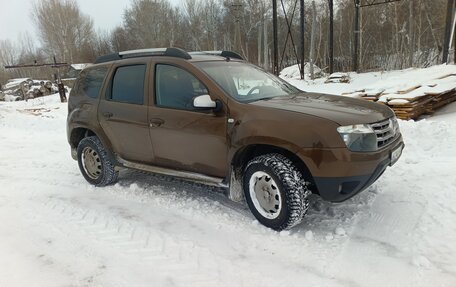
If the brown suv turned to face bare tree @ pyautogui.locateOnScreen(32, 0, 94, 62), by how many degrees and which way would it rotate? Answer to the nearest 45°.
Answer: approximately 180°

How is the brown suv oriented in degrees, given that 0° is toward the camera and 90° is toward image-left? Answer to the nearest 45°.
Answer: approximately 315°
